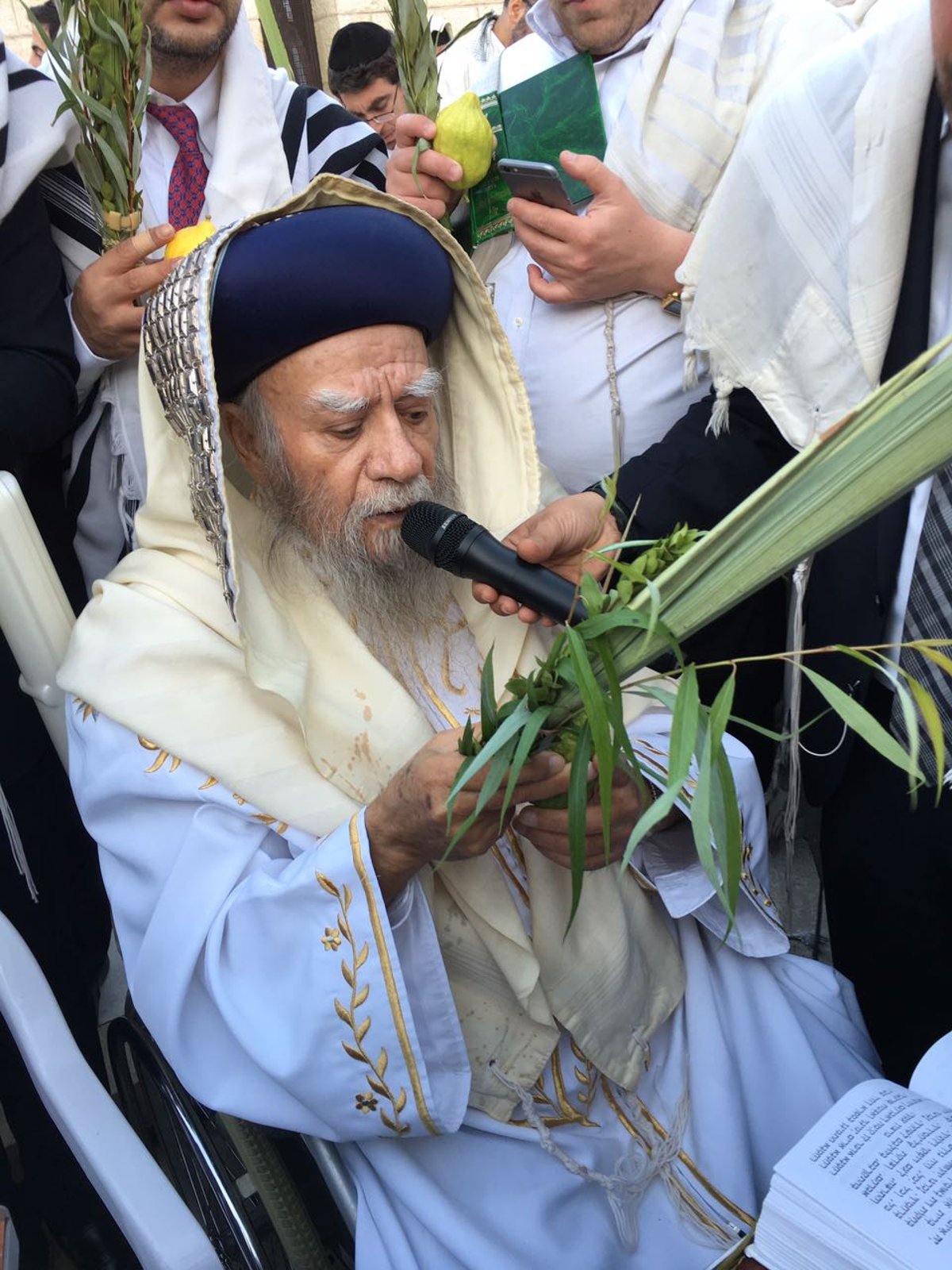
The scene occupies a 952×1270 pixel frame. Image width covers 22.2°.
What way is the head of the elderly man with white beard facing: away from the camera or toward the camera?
toward the camera

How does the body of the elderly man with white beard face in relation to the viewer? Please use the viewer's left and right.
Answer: facing the viewer and to the right of the viewer
